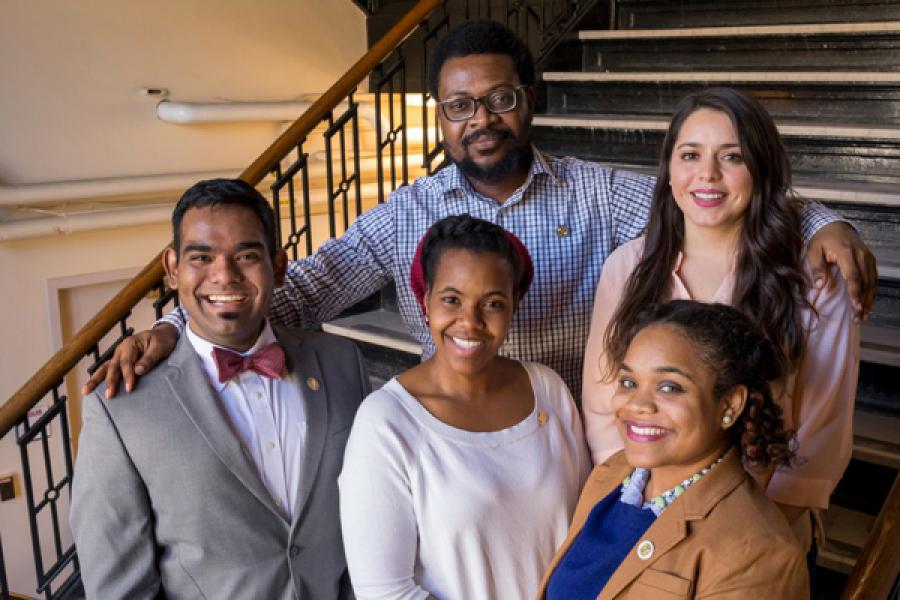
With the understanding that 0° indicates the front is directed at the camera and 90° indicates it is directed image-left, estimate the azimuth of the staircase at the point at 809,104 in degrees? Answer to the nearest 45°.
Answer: approximately 45°

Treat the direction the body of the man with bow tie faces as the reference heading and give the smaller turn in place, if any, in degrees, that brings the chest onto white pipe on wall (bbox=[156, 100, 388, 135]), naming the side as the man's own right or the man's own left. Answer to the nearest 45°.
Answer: approximately 135° to the man's own left

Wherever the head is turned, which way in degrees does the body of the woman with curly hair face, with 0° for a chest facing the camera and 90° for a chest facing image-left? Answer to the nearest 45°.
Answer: approximately 45°

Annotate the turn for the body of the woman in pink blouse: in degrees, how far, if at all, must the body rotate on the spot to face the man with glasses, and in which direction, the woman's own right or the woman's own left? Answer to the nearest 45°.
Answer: approximately 135° to the woman's own right

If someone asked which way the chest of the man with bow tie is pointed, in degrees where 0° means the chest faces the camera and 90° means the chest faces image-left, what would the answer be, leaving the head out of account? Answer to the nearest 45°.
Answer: approximately 315°

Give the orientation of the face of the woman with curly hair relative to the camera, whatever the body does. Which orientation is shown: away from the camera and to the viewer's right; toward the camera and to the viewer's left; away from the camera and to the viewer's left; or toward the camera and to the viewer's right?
toward the camera and to the viewer's left

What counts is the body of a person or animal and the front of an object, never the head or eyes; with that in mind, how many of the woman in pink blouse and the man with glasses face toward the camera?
2
